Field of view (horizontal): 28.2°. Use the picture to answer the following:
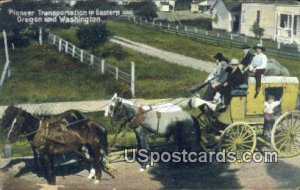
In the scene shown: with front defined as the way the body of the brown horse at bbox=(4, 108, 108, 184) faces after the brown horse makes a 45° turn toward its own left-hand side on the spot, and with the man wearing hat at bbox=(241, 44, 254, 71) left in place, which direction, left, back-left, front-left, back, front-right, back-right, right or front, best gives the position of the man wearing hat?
back-left

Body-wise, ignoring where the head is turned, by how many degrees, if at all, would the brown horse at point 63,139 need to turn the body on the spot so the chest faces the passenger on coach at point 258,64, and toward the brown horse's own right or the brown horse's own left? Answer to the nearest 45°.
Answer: approximately 180°

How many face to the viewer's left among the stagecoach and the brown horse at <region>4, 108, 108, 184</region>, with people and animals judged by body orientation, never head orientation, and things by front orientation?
2

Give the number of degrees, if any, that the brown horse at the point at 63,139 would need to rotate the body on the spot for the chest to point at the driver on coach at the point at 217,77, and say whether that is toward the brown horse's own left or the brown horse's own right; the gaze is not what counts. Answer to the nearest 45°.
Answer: approximately 180°

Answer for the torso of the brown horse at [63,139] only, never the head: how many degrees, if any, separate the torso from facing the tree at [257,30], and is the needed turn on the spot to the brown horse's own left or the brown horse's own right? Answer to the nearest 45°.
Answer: approximately 180°

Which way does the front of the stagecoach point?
to the viewer's left

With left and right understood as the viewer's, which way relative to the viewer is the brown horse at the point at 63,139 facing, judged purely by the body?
facing to the left of the viewer

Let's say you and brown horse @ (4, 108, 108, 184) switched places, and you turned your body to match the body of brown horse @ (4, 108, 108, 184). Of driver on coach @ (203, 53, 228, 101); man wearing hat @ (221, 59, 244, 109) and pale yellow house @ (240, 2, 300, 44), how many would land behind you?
3
